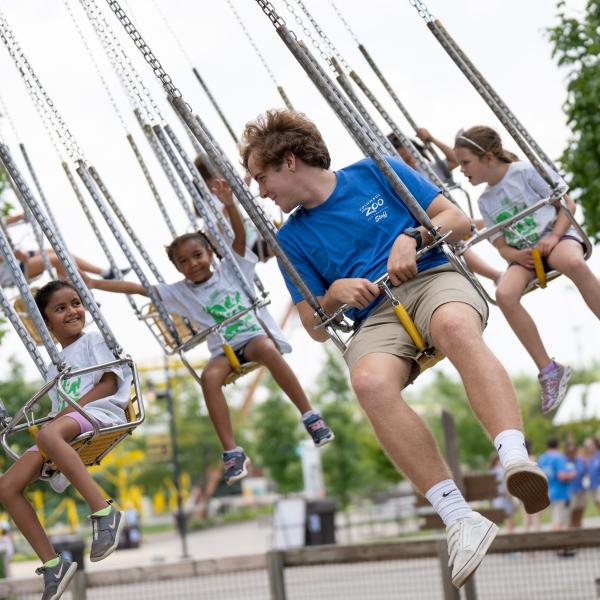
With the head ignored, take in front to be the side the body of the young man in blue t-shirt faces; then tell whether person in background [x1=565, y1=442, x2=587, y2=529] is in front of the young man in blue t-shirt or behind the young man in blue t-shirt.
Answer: behind

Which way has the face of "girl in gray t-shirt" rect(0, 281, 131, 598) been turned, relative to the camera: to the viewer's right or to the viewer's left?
to the viewer's right

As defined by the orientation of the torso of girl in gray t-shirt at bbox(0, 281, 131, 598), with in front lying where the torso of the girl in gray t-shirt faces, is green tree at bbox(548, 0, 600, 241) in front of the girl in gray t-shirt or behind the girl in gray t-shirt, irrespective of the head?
behind

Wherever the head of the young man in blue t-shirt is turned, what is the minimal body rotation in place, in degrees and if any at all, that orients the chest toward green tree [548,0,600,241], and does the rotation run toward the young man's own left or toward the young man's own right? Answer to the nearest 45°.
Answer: approximately 135° to the young man's own left

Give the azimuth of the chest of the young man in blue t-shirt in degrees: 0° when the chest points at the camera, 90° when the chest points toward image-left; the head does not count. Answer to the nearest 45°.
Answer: approximately 0°

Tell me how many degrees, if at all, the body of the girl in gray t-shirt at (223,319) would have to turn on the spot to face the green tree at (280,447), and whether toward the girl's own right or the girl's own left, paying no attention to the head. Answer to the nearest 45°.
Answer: approximately 180°

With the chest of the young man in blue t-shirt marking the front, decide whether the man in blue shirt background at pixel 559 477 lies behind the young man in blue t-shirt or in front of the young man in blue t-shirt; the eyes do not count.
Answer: behind

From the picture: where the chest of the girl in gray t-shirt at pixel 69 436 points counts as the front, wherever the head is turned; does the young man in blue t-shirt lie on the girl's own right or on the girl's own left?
on the girl's own left

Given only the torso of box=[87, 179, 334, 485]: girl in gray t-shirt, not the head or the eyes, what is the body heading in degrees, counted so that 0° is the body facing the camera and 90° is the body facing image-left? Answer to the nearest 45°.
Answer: approximately 0°
